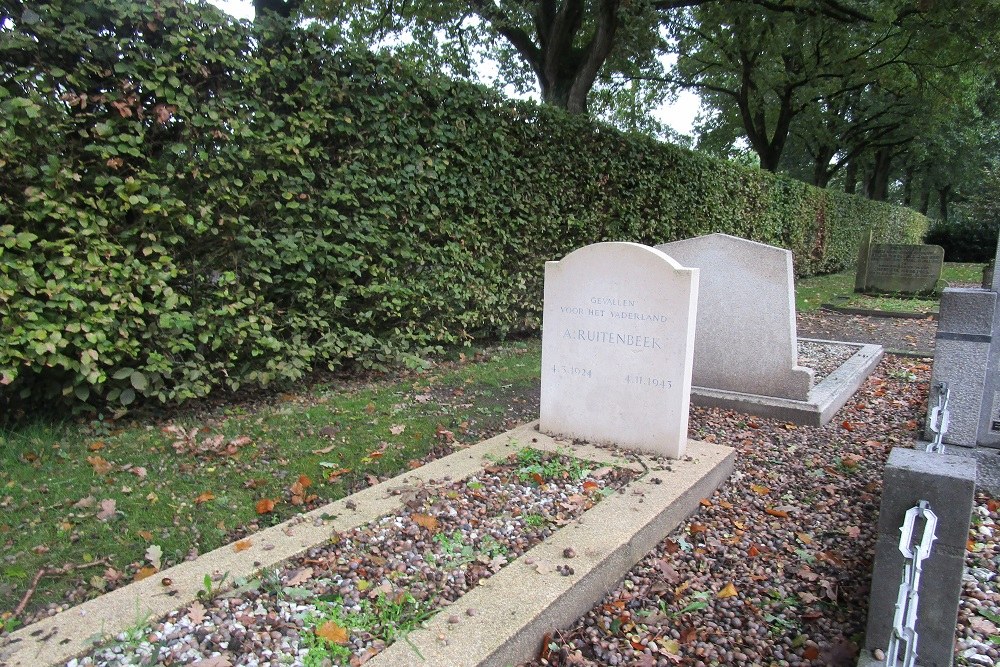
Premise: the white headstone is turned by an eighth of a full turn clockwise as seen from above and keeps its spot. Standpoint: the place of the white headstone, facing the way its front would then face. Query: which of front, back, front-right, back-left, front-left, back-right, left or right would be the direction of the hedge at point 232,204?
front

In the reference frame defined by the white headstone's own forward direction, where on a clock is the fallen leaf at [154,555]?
The fallen leaf is roughly at 12 o'clock from the white headstone.

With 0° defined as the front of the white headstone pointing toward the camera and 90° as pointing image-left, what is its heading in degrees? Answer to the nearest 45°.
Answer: approximately 45°

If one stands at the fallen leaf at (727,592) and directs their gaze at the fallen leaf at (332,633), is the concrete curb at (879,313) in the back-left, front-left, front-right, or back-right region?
back-right

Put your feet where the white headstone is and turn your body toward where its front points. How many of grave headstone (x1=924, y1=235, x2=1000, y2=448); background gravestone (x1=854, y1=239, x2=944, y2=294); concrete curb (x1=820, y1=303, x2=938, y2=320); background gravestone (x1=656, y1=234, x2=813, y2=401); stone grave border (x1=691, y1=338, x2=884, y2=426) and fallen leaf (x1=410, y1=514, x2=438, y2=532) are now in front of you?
1

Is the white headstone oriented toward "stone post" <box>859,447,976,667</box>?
no

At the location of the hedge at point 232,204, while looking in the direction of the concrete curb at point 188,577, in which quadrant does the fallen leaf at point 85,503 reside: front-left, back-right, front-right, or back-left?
front-right

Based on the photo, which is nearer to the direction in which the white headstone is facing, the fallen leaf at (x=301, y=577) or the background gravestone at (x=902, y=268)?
the fallen leaf
